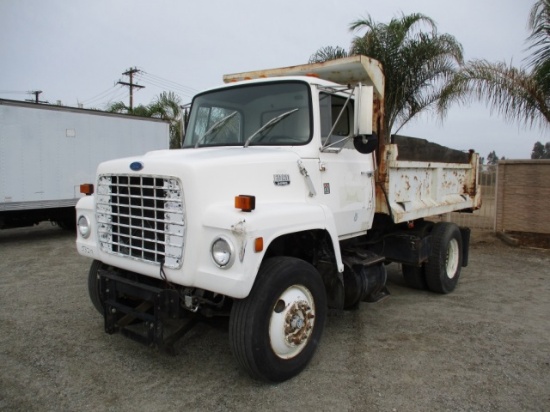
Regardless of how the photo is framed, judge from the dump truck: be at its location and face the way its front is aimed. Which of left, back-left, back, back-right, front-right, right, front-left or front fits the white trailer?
right

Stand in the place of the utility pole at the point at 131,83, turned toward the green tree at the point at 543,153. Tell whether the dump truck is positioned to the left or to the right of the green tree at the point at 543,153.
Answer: right

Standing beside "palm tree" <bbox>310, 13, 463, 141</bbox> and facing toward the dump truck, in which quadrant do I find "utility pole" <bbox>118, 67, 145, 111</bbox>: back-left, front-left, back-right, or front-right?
back-right

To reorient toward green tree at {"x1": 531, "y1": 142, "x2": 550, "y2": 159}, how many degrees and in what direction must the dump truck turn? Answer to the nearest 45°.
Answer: approximately 180°

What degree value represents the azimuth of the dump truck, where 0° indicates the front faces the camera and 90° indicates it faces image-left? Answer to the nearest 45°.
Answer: approximately 45°

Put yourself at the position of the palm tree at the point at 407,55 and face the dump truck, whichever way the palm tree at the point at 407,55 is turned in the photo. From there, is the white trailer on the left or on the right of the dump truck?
right
